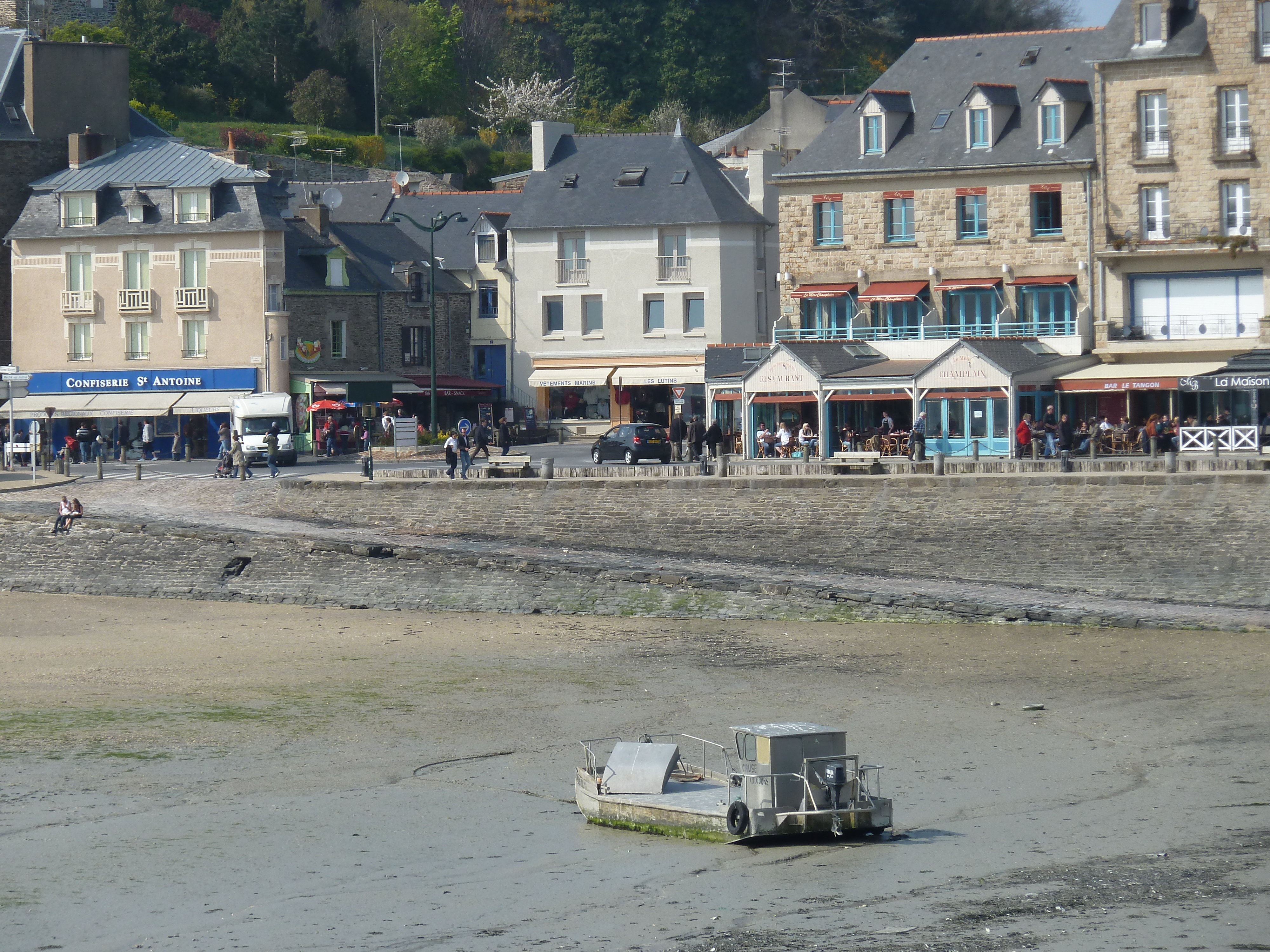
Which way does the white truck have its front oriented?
toward the camera

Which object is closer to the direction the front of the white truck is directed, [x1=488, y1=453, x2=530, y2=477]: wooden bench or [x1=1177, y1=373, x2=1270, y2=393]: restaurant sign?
the wooden bench

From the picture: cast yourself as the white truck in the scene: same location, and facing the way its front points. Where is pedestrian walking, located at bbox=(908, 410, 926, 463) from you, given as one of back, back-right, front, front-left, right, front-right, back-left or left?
front-left

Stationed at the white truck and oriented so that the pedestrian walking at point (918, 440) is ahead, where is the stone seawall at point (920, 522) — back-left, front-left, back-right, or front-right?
front-right

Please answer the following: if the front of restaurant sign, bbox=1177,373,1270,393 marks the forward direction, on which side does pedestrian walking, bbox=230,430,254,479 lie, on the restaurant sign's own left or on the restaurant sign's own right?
on the restaurant sign's own right

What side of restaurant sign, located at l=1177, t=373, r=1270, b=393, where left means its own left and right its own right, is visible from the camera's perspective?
front

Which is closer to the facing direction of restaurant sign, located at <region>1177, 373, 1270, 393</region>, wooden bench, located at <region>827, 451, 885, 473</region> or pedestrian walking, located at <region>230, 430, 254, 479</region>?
the wooden bench

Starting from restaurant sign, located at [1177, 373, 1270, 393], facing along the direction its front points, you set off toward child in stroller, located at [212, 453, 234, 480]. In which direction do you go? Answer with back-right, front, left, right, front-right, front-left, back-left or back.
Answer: right

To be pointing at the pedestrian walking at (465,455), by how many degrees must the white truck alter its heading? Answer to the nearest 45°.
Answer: approximately 45° to its left

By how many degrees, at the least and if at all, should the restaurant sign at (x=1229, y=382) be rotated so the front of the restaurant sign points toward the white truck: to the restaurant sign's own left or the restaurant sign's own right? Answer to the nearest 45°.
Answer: approximately 90° to the restaurant sign's own right

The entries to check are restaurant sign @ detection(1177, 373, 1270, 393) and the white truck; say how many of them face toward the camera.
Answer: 2

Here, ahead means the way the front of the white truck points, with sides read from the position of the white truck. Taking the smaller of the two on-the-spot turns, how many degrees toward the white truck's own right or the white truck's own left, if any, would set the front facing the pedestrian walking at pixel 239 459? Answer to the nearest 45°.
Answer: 0° — it already faces them
